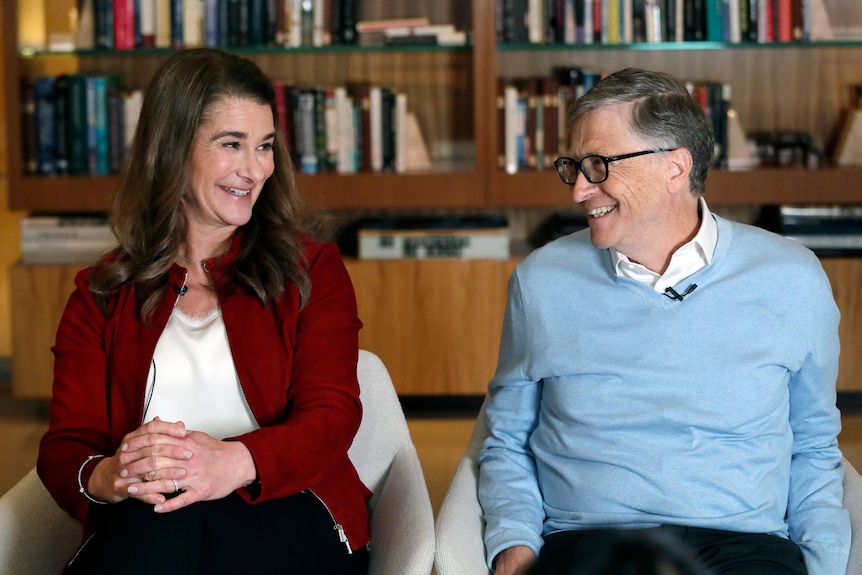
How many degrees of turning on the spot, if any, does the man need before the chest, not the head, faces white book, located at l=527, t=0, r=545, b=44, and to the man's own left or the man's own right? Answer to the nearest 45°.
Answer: approximately 180°

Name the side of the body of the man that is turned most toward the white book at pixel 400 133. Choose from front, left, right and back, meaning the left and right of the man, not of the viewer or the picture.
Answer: back

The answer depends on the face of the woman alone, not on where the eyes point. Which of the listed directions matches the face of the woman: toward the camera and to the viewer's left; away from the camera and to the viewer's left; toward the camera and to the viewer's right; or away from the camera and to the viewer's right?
toward the camera and to the viewer's right

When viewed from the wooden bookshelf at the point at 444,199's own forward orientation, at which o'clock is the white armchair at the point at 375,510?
The white armchair is roughly at 12 o'clock from the wooden bookshelf.

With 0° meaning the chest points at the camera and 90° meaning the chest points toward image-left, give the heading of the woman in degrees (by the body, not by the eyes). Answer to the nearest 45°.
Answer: approximately 0°

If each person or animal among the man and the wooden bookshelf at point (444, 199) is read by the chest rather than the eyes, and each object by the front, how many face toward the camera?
2

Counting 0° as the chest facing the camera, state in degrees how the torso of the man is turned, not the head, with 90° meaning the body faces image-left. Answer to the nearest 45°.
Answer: approximately 0°
